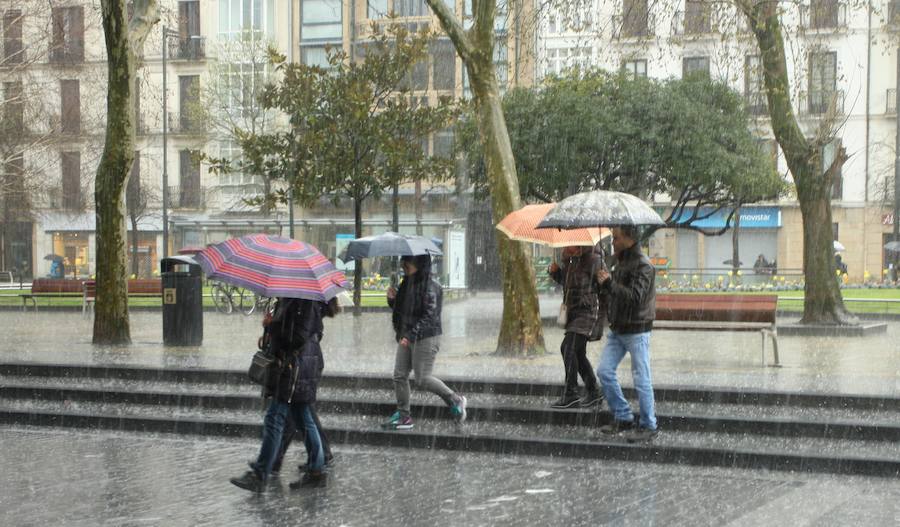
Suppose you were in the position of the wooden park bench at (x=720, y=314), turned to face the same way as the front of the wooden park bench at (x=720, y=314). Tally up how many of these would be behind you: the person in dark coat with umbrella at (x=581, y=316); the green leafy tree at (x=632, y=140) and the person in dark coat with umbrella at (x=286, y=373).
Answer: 1

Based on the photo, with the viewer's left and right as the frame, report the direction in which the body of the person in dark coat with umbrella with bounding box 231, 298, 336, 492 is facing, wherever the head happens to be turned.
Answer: facing to the left of the viewer

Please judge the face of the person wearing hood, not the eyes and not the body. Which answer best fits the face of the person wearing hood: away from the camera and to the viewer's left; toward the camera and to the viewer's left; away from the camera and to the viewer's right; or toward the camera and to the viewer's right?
toward the camera and to the viewer's left

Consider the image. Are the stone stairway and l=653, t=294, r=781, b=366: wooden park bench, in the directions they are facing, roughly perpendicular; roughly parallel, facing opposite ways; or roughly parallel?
roughly parallel

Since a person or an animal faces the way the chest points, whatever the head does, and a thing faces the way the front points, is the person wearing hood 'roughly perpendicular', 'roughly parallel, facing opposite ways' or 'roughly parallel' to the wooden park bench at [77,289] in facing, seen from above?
roughly perpendicular

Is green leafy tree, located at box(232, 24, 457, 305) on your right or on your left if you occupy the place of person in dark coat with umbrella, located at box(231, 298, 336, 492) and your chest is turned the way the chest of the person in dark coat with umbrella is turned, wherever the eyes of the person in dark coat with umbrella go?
on your right

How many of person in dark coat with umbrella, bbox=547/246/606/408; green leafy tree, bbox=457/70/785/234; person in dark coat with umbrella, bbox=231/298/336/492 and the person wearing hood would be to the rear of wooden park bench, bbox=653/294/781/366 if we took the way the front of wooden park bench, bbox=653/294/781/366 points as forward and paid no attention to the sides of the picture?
1

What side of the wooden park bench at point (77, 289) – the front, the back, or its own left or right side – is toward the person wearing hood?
front

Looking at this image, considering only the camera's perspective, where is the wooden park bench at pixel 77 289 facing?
facing the viewer

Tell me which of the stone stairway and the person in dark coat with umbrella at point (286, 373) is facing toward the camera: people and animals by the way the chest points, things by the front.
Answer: the stone stairway

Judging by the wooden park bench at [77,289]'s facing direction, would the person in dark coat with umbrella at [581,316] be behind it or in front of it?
in front

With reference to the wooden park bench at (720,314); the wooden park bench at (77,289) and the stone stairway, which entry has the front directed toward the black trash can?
the wooden park bench at (77,289)

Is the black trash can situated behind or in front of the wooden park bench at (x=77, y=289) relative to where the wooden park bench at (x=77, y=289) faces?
in front

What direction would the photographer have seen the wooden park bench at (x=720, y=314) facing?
facing the viewer
